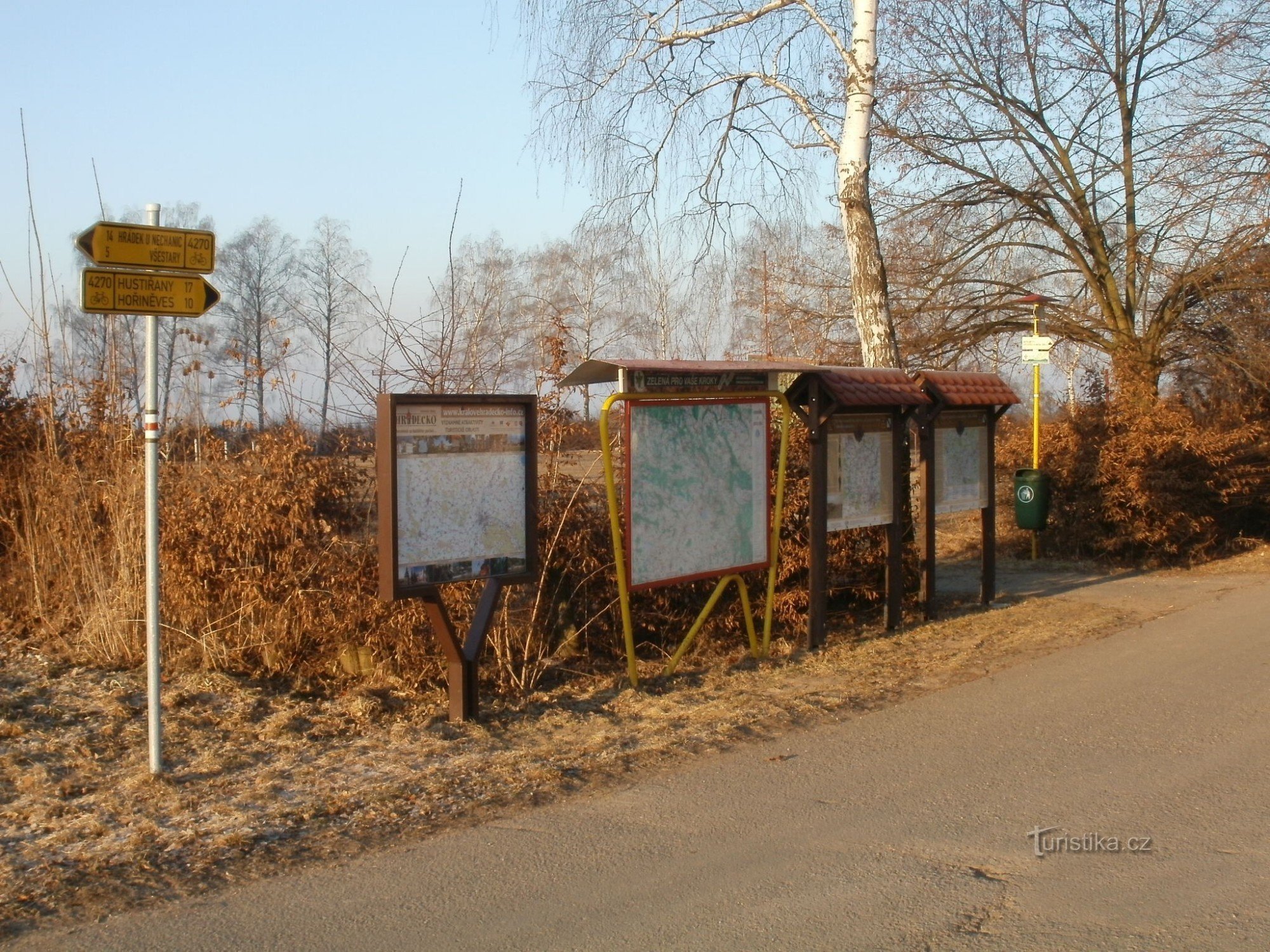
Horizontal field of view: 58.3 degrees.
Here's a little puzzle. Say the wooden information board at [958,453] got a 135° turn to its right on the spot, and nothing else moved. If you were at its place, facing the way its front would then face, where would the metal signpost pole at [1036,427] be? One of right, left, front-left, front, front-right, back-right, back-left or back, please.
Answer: right

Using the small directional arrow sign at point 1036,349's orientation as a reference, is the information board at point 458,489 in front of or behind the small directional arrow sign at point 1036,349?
in front

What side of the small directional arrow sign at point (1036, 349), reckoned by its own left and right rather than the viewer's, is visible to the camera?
front

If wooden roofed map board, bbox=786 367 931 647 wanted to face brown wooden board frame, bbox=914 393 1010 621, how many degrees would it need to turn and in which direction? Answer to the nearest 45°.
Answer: approximately 90° to its left

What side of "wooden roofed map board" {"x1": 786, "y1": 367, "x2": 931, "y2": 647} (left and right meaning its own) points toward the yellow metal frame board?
right

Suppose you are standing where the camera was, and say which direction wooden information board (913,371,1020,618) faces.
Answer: facing the viewer and to the right of the viewer

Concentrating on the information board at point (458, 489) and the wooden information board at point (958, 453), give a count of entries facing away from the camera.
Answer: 0

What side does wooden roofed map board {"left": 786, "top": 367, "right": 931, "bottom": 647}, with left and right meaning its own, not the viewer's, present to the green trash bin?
left

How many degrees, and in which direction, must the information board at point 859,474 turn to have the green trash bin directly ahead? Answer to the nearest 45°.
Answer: approximately 135° to its left
